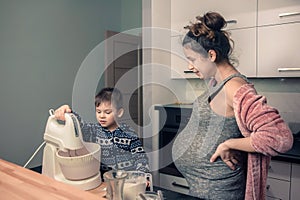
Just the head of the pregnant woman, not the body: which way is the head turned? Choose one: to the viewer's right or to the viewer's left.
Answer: to the viewer's left

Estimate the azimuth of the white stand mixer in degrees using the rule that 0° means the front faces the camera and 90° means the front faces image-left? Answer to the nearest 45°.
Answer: approximately 315°

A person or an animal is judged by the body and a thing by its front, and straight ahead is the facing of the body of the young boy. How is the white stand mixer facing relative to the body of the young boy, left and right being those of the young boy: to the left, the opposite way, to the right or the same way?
to the left

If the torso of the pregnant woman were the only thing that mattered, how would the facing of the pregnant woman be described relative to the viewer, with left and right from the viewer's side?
facing to the left of the viewer
